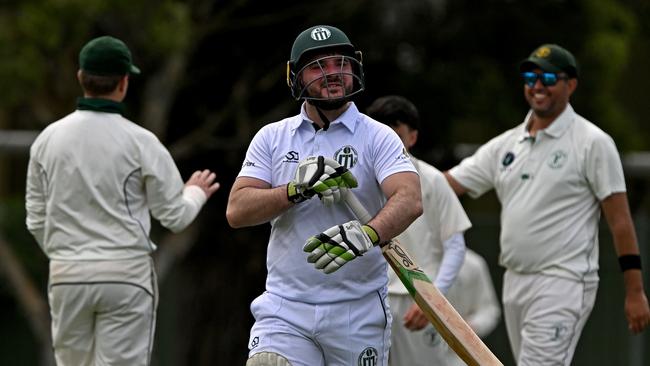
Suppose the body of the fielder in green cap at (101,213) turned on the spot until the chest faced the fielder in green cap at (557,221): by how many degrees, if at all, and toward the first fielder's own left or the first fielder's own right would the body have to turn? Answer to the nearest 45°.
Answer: approximately 45° to the first fielder's own right

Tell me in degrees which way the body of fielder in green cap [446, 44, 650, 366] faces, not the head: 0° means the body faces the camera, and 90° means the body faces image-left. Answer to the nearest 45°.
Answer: approximately 45°

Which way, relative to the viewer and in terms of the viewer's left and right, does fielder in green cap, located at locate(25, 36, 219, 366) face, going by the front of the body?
facing away from the viewer and to the right of the viewer
